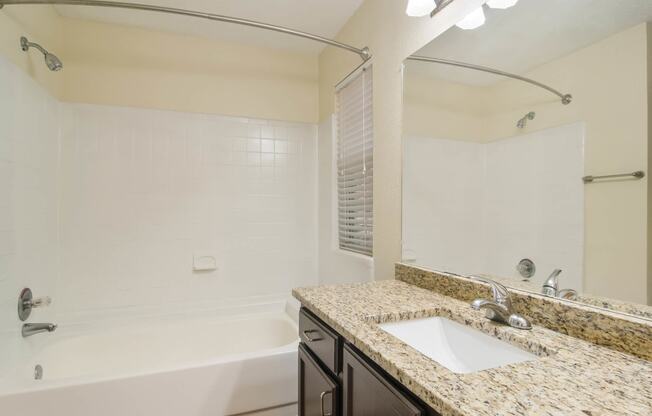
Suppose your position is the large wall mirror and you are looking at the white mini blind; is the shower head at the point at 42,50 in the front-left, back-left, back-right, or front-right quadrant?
front-left

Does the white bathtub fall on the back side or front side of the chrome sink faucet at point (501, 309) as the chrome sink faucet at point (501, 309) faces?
on the front side

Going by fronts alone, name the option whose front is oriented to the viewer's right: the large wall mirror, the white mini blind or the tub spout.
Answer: the tub spout

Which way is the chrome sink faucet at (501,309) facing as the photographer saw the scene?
facing the viewer and to the left of the viewer

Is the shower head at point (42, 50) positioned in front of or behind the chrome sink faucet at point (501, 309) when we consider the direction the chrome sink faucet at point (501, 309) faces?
in front

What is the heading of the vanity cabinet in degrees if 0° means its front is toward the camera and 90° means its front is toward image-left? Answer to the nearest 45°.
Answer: approximately 45°

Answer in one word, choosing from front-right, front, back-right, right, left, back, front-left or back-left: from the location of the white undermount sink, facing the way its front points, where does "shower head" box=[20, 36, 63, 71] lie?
front-right

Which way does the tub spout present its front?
to the viewer's right

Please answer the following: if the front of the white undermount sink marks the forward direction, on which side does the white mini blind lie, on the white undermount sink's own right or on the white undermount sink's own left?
on the white undermount sink's own right

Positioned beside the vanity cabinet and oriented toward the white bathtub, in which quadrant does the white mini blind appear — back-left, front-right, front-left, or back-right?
front-right
